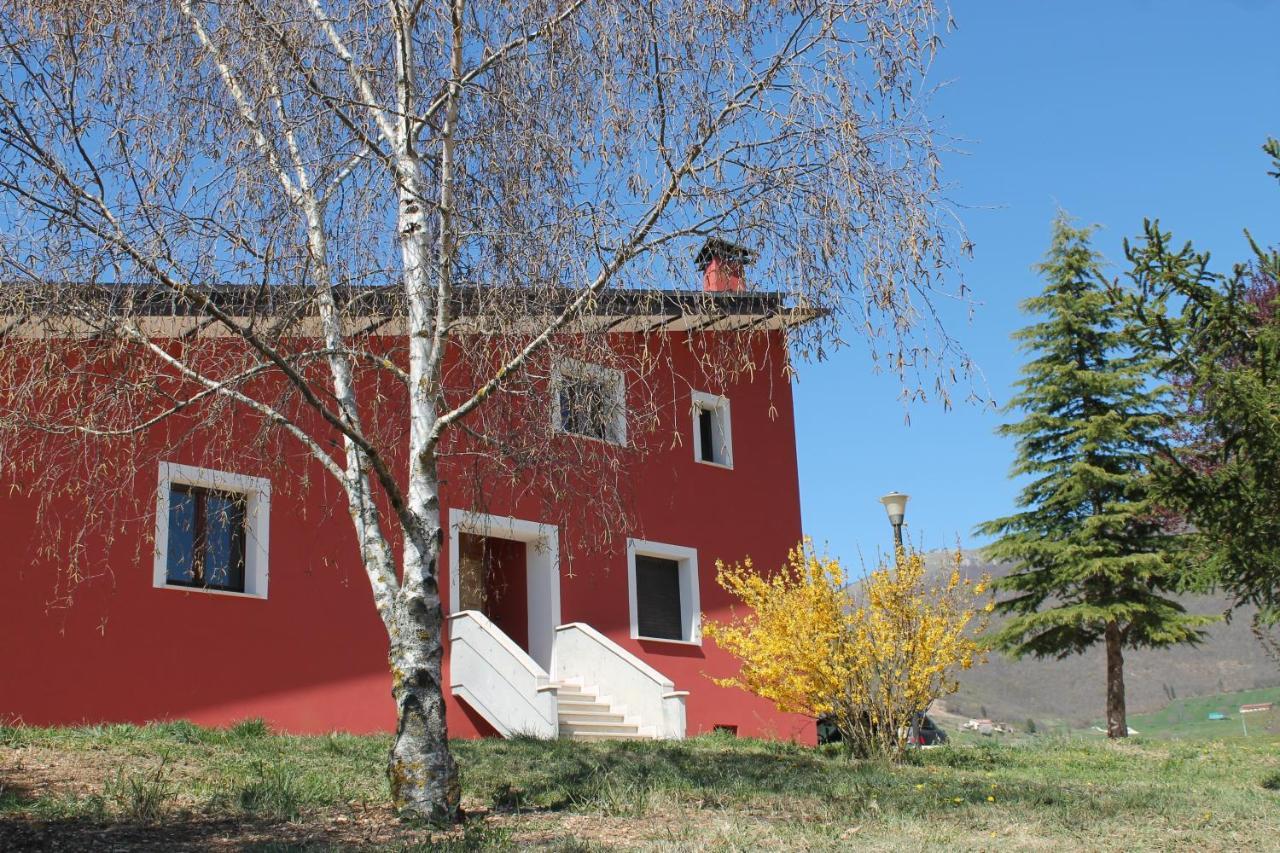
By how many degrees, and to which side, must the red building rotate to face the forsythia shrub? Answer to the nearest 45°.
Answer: approximately 45° to its left

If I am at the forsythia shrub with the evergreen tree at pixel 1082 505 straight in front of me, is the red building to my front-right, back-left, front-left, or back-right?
back-left

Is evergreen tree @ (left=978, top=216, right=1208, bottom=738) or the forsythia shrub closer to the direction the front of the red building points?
the forsythia shrub

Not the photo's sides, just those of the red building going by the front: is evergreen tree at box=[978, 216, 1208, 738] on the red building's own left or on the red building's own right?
on the red building's own left

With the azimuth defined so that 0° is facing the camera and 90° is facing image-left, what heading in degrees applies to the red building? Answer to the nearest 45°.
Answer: approximately 315°

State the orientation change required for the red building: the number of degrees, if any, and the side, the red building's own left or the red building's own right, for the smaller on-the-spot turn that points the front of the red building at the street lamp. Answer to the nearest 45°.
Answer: approximately 45° to the red building's own left
